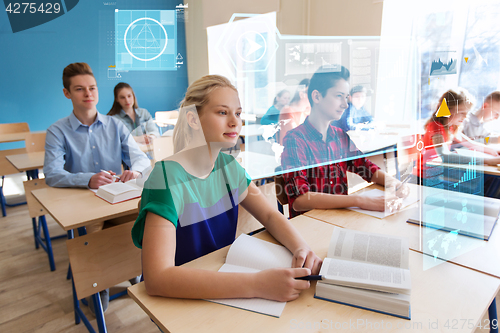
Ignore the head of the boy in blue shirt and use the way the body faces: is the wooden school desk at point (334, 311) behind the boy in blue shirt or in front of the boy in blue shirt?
in front

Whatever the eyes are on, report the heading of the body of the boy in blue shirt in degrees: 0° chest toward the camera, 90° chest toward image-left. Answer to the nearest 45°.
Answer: approximately 315°

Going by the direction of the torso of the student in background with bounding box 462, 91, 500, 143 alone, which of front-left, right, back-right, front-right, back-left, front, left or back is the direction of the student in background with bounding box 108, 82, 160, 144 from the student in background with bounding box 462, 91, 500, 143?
right

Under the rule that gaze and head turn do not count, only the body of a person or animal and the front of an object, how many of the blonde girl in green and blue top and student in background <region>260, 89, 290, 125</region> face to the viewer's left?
0

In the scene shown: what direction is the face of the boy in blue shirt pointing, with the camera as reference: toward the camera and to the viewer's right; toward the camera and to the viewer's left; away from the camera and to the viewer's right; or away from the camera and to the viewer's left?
toward the camera and to the viewer's right

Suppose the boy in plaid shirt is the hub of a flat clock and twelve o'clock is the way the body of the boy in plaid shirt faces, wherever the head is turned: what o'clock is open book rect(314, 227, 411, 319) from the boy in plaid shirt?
The open book is roughly at 1 o'clock from the boy in plaid shirt.

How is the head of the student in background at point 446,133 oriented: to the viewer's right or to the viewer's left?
to the viewer's right

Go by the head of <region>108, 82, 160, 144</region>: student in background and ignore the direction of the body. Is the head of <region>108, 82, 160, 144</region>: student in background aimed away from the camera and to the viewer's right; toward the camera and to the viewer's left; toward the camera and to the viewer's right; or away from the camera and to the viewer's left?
toward the camera and to the viewer's right

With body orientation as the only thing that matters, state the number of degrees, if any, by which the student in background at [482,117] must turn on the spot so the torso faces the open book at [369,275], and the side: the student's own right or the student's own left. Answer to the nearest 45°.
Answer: approximately 45° to the student's own right
